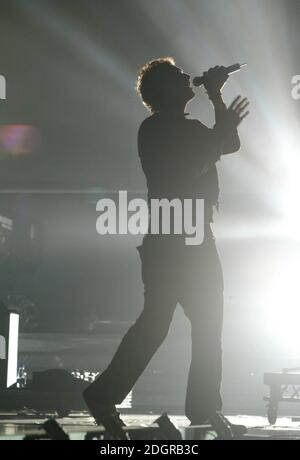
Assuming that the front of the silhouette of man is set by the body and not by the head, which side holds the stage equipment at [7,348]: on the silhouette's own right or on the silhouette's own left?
on the silhouette's own left

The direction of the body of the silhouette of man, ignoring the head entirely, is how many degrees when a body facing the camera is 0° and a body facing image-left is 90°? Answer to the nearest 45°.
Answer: approximately 270°
